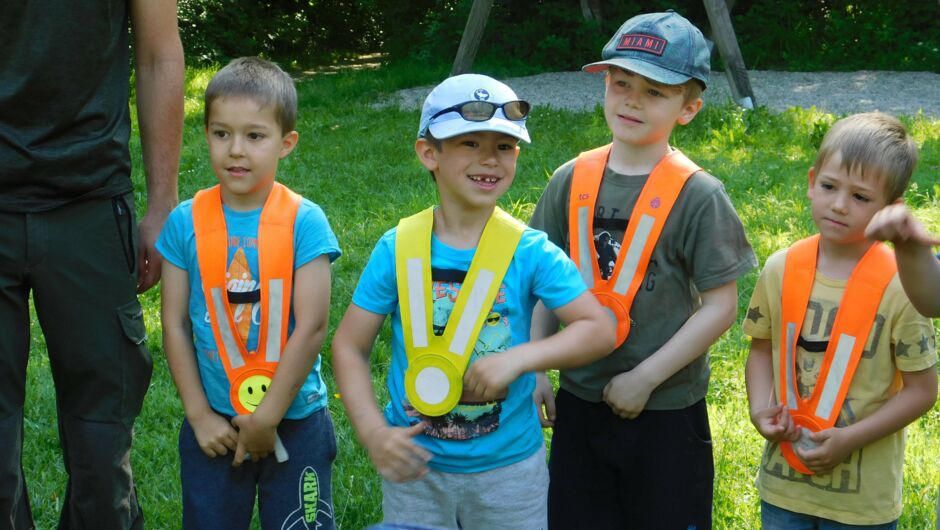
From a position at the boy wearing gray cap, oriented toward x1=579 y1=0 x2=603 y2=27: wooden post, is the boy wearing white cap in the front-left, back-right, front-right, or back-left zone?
back-left

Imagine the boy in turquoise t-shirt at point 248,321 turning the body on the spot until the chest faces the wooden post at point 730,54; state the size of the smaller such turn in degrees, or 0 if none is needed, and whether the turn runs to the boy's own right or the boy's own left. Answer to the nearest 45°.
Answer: approximately 135° to the boy's own left

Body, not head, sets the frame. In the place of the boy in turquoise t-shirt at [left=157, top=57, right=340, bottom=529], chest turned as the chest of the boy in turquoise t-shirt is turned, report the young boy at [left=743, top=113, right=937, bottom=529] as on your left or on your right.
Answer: on your left

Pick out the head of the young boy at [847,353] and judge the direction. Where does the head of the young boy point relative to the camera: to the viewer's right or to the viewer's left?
to the viewer's left

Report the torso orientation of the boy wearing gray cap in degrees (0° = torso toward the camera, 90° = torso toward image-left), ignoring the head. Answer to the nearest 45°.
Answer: approximately 45°

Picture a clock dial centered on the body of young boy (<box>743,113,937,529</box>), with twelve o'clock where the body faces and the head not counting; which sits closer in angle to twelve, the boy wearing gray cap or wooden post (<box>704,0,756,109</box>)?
the boy wearing gray cap

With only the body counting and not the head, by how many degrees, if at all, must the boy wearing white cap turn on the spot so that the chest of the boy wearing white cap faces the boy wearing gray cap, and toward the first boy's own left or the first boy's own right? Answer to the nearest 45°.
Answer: approximately 135° to the first boy's own left

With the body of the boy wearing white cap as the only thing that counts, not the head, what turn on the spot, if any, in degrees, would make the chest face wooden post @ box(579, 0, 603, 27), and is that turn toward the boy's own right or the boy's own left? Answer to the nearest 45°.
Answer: approximately 180°

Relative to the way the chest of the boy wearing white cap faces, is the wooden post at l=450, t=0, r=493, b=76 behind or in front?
behind

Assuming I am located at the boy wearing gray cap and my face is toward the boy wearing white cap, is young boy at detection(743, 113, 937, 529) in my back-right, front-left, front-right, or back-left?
back-left

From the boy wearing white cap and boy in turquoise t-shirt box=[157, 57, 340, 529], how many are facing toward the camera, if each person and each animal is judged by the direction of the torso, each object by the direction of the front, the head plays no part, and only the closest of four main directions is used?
2

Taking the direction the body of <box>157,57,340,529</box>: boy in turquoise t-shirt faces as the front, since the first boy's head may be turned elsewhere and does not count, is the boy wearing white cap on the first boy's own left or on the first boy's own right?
on the first boy's own left

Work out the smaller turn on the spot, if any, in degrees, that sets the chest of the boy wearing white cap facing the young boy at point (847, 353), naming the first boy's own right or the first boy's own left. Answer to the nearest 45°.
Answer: approximately 90° to the first boy's own left

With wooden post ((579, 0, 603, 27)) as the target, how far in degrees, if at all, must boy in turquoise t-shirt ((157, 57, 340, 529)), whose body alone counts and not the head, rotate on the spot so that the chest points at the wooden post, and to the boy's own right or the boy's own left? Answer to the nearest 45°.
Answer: approximately 180°
